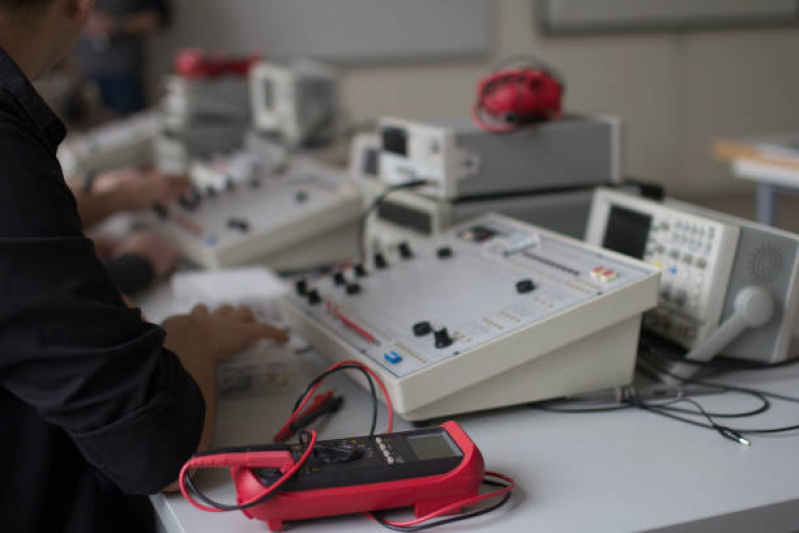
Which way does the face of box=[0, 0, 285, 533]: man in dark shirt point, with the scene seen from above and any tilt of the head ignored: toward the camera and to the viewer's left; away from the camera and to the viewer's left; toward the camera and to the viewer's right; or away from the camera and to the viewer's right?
away from the camera and to the viewer's right

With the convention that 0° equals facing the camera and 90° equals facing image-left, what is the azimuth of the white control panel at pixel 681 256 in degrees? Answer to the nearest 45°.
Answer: approximately 45°

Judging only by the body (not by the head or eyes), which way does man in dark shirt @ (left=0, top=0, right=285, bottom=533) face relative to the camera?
to the viewer's right

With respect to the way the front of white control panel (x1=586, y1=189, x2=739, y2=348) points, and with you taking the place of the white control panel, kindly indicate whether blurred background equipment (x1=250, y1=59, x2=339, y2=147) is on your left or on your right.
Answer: on your right

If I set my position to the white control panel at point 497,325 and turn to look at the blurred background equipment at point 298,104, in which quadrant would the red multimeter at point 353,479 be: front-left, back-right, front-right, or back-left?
back-left

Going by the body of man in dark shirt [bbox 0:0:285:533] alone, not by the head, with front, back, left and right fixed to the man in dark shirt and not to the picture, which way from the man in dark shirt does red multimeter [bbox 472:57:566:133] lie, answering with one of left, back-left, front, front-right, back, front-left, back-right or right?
front-left
